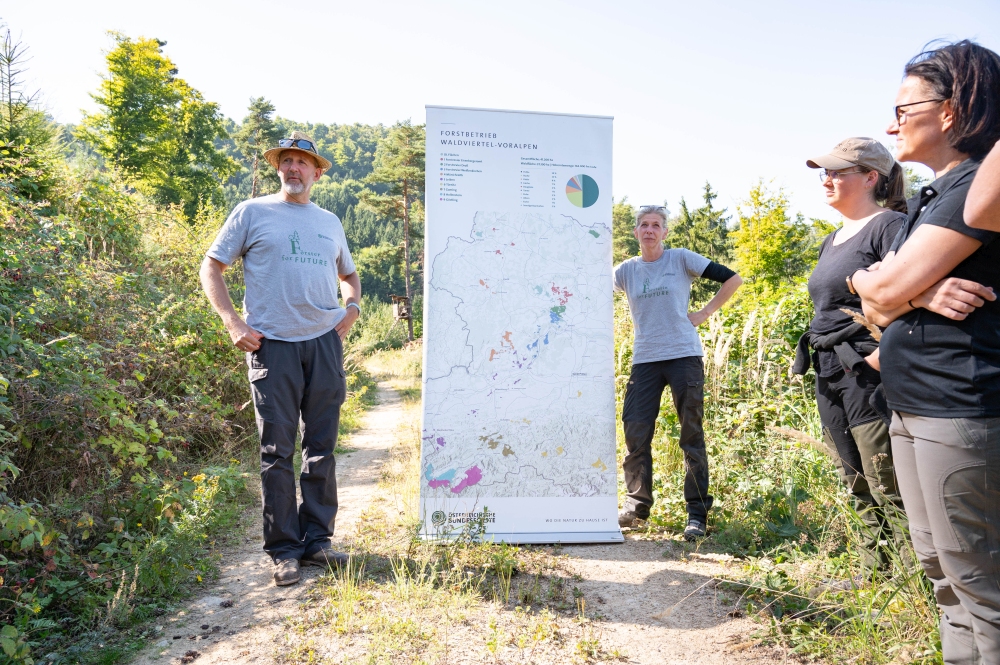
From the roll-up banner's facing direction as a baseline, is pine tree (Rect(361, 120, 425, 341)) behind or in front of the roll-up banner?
behind

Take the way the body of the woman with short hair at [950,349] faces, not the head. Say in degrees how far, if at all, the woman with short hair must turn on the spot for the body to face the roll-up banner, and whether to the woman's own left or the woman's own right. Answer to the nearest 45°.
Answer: approximately 45° to the woman's own right

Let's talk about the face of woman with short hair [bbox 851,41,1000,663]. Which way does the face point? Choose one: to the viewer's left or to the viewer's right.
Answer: to the viewer's left

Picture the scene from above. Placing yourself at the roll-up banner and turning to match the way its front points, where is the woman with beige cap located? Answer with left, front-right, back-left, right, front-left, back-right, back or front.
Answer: front-left

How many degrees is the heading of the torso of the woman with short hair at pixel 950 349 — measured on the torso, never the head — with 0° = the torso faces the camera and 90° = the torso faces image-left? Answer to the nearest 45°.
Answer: approximately 90°

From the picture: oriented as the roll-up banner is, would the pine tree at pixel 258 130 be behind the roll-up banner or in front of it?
behind

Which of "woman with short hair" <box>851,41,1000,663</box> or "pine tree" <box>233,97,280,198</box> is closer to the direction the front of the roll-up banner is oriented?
the woman with short hair

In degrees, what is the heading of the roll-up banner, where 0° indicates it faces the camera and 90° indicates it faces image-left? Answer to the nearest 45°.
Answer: approximately 0°

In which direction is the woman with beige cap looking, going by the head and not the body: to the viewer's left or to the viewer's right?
to the viewer's left

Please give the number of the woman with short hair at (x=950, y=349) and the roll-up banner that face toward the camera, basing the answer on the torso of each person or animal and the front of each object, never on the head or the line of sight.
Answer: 1

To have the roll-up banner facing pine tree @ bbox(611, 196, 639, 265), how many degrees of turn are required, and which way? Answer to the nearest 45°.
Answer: approximately 180°

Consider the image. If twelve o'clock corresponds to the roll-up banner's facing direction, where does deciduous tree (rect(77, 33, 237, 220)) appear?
The deciduous tree is roughly at 5 o'clock from the roll-up banner.

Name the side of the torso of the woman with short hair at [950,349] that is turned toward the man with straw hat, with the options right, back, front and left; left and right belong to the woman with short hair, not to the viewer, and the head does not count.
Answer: front
